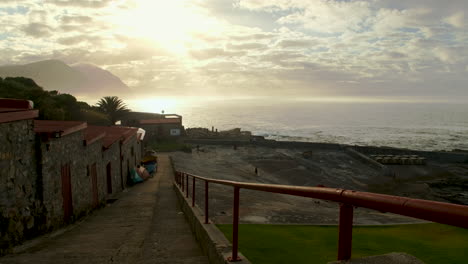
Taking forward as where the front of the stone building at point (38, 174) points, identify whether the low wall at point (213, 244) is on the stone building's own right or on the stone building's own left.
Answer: on the stone building's own right

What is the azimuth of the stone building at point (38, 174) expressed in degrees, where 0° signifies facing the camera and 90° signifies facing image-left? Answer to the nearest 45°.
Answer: approximately 270°
